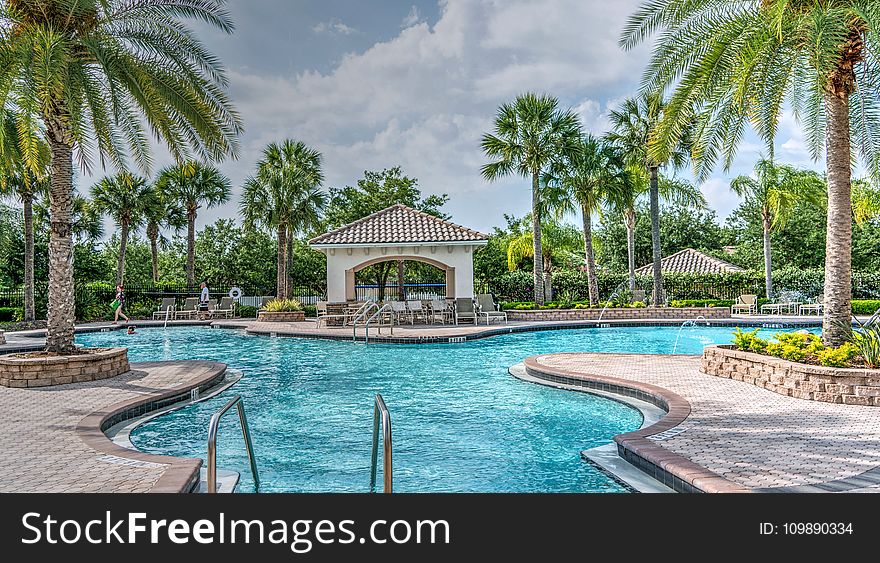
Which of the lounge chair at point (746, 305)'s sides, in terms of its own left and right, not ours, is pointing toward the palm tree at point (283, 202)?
front

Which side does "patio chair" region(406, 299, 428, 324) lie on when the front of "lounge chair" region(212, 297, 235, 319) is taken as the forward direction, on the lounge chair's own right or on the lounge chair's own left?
on the lounge chair's own left

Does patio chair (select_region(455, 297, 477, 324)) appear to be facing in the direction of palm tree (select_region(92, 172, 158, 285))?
no

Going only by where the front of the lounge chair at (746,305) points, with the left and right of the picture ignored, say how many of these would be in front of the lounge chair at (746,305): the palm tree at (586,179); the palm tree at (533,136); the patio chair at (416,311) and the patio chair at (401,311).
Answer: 4

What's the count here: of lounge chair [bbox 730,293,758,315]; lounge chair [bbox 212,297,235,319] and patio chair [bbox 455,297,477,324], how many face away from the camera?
0

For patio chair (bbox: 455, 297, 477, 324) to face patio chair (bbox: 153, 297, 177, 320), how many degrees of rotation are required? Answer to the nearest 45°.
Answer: approximately 90° to its right

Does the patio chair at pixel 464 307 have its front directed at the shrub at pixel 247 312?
no

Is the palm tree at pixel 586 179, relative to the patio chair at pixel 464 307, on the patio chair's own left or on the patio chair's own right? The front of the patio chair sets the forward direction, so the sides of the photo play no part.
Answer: on the patio chair's own left

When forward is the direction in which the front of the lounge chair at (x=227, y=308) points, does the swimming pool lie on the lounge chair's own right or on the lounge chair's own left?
on the lounge chair's own left

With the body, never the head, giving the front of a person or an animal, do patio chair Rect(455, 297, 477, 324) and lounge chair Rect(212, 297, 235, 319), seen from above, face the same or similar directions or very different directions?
same or similar directions

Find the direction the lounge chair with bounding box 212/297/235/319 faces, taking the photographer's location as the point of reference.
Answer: facing the viewer and to the left of the viewer

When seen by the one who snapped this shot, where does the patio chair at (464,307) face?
facing the viewer

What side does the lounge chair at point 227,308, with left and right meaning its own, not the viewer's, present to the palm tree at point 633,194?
left

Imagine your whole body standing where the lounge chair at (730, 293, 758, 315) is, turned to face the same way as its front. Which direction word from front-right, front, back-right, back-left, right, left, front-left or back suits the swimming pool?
front-left

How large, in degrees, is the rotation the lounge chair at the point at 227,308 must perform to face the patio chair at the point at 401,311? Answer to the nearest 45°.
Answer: approximately 90° to its left
